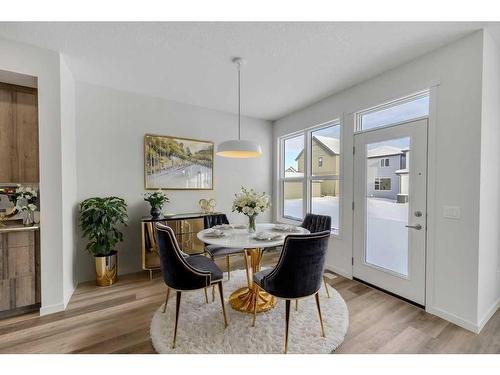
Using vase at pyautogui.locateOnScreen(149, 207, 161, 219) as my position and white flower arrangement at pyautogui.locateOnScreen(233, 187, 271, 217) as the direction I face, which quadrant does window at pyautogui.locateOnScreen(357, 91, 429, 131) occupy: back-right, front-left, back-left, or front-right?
front-left

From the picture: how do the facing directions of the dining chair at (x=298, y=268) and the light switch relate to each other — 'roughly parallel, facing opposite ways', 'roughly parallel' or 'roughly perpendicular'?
roughly perpendicular

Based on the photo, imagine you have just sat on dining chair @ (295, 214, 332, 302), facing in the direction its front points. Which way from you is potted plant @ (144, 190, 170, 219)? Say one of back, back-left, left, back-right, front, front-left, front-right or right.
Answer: front-right

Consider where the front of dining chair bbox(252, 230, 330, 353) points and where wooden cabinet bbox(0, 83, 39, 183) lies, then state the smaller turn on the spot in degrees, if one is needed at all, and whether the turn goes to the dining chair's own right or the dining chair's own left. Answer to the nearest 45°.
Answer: approximately 45° to the dining chair's own left

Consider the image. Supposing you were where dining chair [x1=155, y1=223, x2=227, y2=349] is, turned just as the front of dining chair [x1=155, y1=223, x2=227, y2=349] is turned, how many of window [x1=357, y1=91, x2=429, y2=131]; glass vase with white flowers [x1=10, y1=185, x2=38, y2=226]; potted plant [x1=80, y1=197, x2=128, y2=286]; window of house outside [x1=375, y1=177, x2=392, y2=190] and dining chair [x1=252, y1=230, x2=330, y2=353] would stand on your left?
2

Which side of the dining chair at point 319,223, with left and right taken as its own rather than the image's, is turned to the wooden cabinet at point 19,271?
front

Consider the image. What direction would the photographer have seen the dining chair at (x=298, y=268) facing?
facing away from the viewer and to the left of the viewer

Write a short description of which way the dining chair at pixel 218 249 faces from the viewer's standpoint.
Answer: facing the viewer and to the right of the viewer

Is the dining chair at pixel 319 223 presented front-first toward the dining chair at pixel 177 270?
yes

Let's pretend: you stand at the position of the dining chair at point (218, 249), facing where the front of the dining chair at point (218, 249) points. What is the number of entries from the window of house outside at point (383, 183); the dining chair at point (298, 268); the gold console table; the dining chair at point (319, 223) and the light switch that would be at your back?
1

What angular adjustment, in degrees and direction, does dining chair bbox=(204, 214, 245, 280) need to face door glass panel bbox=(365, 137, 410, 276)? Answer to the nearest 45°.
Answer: approximately 45° to its left

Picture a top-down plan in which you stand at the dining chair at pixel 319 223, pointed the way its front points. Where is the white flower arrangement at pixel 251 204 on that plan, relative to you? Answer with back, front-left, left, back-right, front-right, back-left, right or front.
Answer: front

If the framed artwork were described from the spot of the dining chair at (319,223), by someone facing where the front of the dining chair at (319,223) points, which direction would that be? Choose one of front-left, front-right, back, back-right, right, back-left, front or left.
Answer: front-right

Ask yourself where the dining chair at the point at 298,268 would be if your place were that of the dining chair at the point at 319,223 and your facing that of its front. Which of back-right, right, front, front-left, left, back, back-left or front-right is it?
front-left

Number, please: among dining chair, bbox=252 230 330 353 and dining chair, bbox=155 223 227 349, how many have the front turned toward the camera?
0

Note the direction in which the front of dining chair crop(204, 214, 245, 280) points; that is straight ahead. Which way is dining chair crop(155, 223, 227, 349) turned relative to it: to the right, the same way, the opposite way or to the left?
to the left
